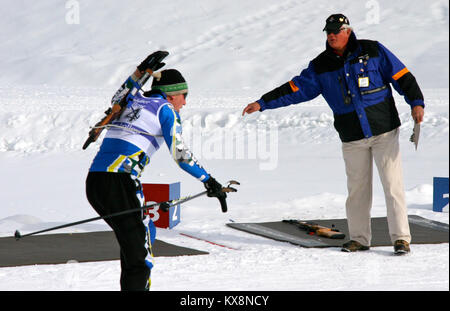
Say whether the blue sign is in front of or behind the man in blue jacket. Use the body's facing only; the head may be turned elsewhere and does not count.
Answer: behind

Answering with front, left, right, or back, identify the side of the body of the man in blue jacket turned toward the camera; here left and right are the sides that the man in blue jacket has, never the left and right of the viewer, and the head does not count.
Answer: front

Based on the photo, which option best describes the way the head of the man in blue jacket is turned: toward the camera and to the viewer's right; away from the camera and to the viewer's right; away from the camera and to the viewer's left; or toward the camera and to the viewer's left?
toward the camera and to the viewer's left

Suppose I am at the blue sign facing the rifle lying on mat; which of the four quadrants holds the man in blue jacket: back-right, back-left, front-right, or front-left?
front-left
